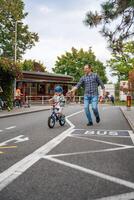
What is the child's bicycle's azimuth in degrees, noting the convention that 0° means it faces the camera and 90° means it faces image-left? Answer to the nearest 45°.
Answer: approximately 45°

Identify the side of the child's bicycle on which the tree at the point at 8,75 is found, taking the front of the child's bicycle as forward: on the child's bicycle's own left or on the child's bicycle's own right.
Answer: on the child's bicycle's own right
